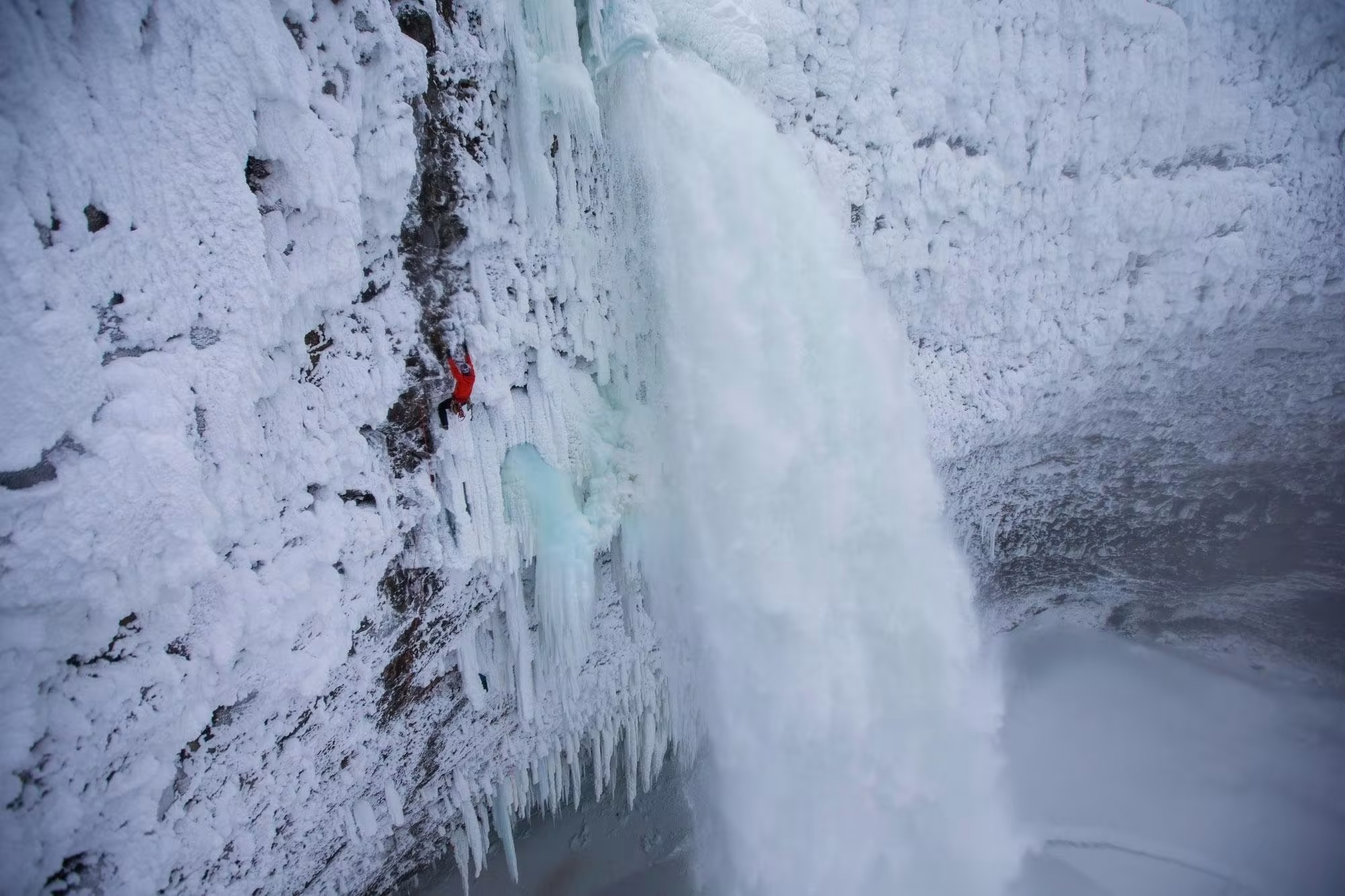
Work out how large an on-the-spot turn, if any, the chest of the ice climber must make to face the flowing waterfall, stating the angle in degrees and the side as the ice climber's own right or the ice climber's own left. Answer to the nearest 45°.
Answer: approximately 90° to the ice climber's own right

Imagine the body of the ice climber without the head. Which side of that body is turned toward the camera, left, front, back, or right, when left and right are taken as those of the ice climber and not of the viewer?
back
